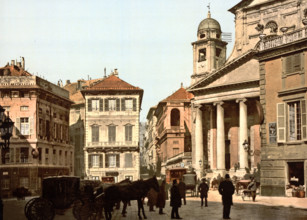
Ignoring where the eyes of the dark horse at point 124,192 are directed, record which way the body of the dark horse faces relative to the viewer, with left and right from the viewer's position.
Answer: facing to the right of the viewer

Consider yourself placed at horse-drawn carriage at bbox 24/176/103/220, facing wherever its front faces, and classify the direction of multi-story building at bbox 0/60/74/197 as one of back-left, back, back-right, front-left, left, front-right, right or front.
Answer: left

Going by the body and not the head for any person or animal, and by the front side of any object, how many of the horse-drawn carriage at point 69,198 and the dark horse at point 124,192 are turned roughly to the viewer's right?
2

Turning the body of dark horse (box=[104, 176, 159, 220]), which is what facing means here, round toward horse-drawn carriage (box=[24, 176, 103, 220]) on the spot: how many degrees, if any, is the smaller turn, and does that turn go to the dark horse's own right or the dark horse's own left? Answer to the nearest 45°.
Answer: approximately 180°

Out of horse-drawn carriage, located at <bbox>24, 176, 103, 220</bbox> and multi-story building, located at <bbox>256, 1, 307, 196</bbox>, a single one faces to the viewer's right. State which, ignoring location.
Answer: the horse-drawn carriage

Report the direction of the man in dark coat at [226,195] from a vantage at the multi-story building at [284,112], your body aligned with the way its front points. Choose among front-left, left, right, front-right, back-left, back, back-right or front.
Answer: front-left

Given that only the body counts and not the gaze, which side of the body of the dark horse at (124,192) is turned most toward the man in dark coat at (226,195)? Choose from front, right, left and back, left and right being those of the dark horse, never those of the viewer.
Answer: front

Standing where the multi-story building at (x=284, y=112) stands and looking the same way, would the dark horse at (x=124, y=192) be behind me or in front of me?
in front

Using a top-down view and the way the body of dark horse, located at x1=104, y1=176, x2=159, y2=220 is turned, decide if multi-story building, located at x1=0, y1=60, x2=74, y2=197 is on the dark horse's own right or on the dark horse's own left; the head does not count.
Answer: on the dark horse's own left

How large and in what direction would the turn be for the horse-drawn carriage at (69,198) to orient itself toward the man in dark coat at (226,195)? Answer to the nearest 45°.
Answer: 0° — it already faces them

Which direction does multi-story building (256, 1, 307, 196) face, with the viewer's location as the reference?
facing the viewer and to the left of the viewer

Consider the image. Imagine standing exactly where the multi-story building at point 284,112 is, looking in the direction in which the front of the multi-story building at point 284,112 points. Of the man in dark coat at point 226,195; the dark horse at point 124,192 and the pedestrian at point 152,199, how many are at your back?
0

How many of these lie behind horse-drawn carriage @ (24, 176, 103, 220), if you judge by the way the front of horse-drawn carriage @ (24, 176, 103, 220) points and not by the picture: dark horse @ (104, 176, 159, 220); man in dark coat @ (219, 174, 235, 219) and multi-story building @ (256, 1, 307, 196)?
0

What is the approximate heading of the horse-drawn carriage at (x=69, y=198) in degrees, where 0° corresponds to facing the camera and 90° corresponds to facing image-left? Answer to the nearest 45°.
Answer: approximately 270°

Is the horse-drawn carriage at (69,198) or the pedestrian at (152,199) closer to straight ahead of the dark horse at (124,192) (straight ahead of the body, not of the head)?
the pedestrian

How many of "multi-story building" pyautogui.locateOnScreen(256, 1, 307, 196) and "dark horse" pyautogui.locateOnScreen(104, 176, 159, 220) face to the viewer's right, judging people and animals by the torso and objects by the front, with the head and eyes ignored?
1
